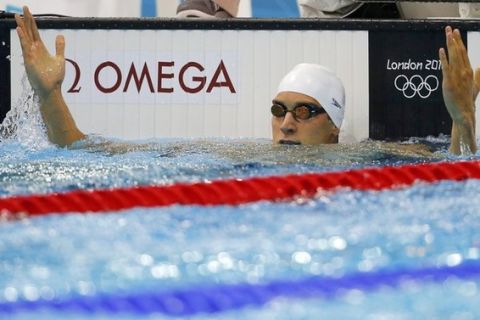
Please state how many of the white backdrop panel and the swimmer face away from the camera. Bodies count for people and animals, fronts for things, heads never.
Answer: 0

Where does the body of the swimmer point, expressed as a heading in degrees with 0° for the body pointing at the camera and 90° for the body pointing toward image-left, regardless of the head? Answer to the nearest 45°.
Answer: approximately 45°

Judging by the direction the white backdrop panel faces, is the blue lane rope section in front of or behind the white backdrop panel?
in front

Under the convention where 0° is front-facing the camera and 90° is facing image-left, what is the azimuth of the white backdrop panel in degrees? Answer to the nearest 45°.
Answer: approximately 0°

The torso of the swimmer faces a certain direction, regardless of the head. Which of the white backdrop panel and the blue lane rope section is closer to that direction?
the blue lane rope section
